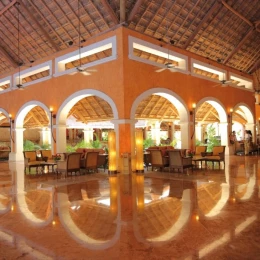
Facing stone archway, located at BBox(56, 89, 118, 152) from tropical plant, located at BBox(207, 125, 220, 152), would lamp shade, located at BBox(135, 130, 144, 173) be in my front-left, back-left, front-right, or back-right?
front-left

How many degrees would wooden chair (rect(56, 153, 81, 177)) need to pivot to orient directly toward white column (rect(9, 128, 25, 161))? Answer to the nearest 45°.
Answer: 0° — it already faces it

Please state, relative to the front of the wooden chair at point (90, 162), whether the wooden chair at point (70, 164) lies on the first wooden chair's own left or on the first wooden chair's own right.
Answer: on the first wooden chair's own left

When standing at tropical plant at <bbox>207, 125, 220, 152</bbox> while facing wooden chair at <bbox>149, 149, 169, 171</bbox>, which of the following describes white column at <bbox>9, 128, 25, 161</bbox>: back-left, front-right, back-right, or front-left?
front-right

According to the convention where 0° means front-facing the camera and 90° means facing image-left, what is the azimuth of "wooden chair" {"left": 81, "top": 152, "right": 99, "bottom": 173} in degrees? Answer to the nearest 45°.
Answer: approximately 135°

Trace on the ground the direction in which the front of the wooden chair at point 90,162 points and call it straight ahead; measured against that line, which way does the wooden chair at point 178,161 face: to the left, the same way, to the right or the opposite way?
to the right

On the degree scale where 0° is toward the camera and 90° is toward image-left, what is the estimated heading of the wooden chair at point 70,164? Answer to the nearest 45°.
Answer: approximately 135°

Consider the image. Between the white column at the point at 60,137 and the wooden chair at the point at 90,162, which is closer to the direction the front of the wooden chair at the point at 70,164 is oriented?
the white column

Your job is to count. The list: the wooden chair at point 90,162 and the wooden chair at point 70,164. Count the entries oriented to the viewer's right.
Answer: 0

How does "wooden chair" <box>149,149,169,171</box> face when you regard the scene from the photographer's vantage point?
facing away from the viewer and to the right of the viewer
